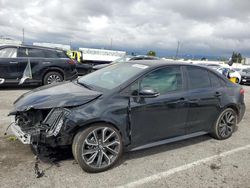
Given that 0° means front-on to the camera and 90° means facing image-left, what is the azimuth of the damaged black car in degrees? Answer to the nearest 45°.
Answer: approximately 45°

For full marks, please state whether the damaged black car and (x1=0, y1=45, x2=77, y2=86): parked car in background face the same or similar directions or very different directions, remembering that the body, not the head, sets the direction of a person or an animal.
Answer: same or similar directions

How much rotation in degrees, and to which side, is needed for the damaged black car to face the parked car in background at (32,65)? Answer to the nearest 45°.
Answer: approximately 90° to its right

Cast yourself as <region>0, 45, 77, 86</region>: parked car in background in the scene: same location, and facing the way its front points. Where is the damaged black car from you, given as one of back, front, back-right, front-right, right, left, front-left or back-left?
left

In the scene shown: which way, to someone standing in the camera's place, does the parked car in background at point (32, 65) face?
facing to the left of the viewer

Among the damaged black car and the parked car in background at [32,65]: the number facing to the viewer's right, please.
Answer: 0
